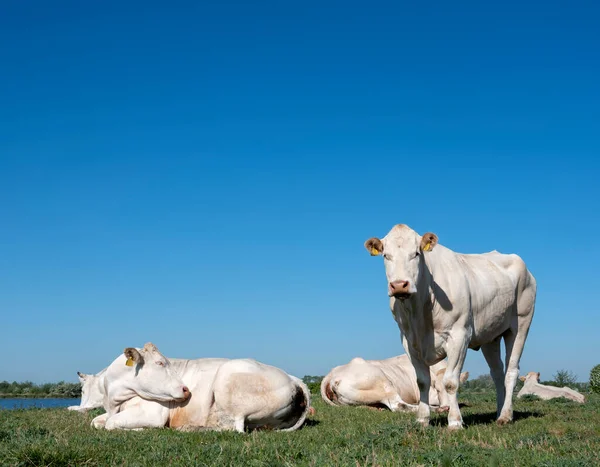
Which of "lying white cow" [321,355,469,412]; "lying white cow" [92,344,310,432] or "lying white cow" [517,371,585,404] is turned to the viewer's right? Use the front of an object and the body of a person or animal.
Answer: "lying white cow" [321,355,469,412]

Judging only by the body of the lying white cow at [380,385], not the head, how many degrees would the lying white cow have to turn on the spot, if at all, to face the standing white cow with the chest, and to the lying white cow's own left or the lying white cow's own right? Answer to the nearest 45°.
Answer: approximately 90° to the lying white cow's own right

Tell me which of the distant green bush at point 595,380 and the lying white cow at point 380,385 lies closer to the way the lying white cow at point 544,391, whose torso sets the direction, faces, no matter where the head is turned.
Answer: the lying white cow

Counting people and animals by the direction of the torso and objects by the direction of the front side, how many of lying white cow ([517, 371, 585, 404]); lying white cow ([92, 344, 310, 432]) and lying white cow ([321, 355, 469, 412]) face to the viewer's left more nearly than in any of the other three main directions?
2

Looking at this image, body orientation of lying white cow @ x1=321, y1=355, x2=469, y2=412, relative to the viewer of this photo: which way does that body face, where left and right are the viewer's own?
facing to the right of the viewer

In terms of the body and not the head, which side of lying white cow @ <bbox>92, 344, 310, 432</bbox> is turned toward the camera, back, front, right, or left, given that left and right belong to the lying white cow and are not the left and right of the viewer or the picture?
left

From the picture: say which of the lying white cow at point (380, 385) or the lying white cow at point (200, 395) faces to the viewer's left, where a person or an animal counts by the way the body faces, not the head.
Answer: the lying white cow at point (200, 395)

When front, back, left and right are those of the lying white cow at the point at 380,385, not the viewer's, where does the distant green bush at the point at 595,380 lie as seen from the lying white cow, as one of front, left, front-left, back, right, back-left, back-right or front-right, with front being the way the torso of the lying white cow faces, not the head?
front-left

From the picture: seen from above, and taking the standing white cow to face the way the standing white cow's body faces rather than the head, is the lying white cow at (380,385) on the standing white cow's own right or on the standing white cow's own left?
on the standing white cow's own right

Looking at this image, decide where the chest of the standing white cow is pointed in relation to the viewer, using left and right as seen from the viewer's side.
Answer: facing the viewer and to the left of the viewer

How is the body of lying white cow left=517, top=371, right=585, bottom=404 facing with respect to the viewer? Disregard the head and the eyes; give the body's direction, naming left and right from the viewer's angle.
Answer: facing to the left of the viewer

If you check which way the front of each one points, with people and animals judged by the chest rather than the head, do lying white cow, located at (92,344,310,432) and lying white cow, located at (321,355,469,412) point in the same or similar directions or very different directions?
very different directions

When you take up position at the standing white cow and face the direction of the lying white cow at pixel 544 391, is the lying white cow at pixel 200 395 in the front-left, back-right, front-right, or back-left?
back-left

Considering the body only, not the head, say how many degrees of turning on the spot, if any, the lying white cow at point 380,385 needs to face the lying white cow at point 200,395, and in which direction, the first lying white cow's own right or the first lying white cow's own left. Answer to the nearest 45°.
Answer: approximately 135° to the first lying white cow's own right

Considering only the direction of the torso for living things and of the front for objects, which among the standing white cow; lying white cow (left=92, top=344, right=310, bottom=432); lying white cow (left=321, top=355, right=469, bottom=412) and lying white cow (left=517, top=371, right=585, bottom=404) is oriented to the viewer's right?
lying white cow (left=321, top=355, right=469, bottom=412)
